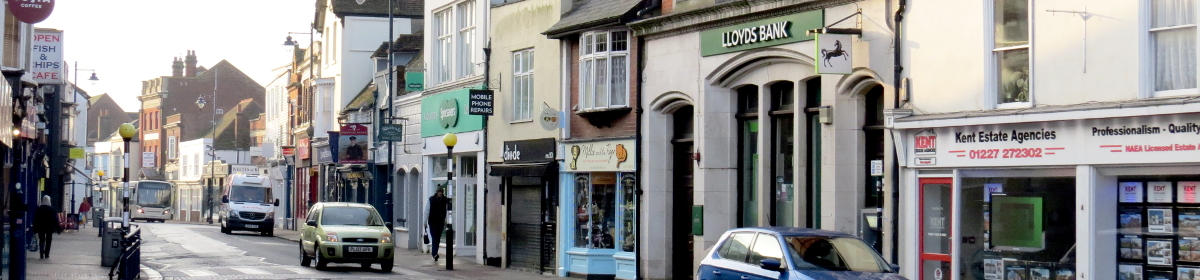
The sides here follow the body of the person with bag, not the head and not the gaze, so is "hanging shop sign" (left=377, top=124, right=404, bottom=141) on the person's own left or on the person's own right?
on the person's own right

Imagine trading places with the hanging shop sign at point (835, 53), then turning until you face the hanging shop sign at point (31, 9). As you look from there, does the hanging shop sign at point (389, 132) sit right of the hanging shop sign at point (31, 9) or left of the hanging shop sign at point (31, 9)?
right

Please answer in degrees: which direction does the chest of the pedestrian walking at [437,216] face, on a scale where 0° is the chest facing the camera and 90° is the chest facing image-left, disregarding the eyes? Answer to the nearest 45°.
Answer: approximately 0°
